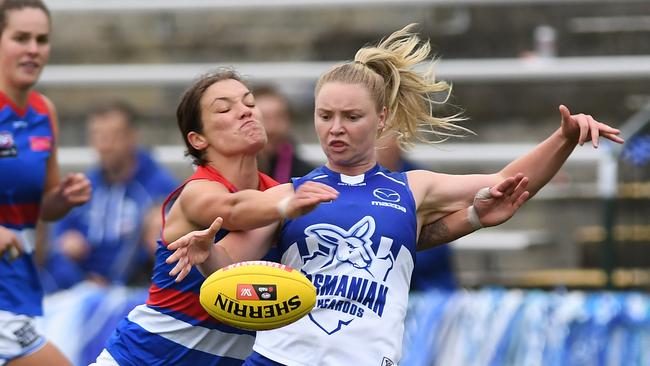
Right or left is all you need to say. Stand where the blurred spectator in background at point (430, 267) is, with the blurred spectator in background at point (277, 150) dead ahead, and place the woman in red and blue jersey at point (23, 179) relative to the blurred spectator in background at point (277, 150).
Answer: left

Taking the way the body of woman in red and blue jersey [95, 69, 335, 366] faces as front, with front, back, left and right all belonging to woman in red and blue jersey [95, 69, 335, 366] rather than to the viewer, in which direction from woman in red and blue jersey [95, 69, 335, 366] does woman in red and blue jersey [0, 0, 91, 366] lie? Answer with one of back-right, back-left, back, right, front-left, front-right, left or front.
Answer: back

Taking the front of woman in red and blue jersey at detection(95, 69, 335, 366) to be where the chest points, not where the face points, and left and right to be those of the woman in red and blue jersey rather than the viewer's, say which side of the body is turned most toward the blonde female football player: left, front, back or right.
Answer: front

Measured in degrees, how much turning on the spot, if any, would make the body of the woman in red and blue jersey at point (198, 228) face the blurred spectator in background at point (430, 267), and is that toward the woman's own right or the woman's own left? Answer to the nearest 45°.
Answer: approximately 90° to the woman's own left

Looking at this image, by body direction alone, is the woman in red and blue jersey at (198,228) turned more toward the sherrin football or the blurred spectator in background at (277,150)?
the sherrin football

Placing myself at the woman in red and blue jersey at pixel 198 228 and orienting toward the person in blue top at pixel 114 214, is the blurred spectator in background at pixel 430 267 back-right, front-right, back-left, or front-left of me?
front-right

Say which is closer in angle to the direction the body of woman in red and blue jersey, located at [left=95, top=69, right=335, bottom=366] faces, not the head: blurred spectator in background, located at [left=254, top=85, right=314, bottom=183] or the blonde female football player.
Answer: the blonde female football player

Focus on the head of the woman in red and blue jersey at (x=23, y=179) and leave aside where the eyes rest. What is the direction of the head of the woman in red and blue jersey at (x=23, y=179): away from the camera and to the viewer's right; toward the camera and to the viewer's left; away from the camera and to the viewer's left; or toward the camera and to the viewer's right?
toward the camera and to the viewer's right

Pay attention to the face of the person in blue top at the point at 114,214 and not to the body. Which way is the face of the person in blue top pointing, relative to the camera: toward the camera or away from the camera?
toward the camera

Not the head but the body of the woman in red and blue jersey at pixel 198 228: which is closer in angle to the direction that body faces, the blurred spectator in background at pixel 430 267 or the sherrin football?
the sherrin football

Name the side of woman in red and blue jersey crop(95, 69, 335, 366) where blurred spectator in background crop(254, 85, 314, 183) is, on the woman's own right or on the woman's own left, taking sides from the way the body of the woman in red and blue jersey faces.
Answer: on the woman's own left
